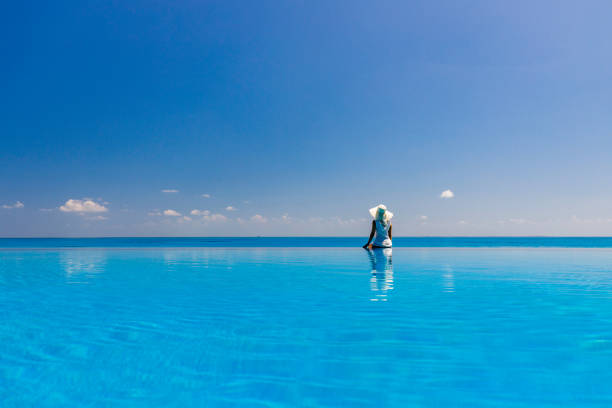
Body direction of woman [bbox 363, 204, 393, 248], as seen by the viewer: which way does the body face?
away from the camera
